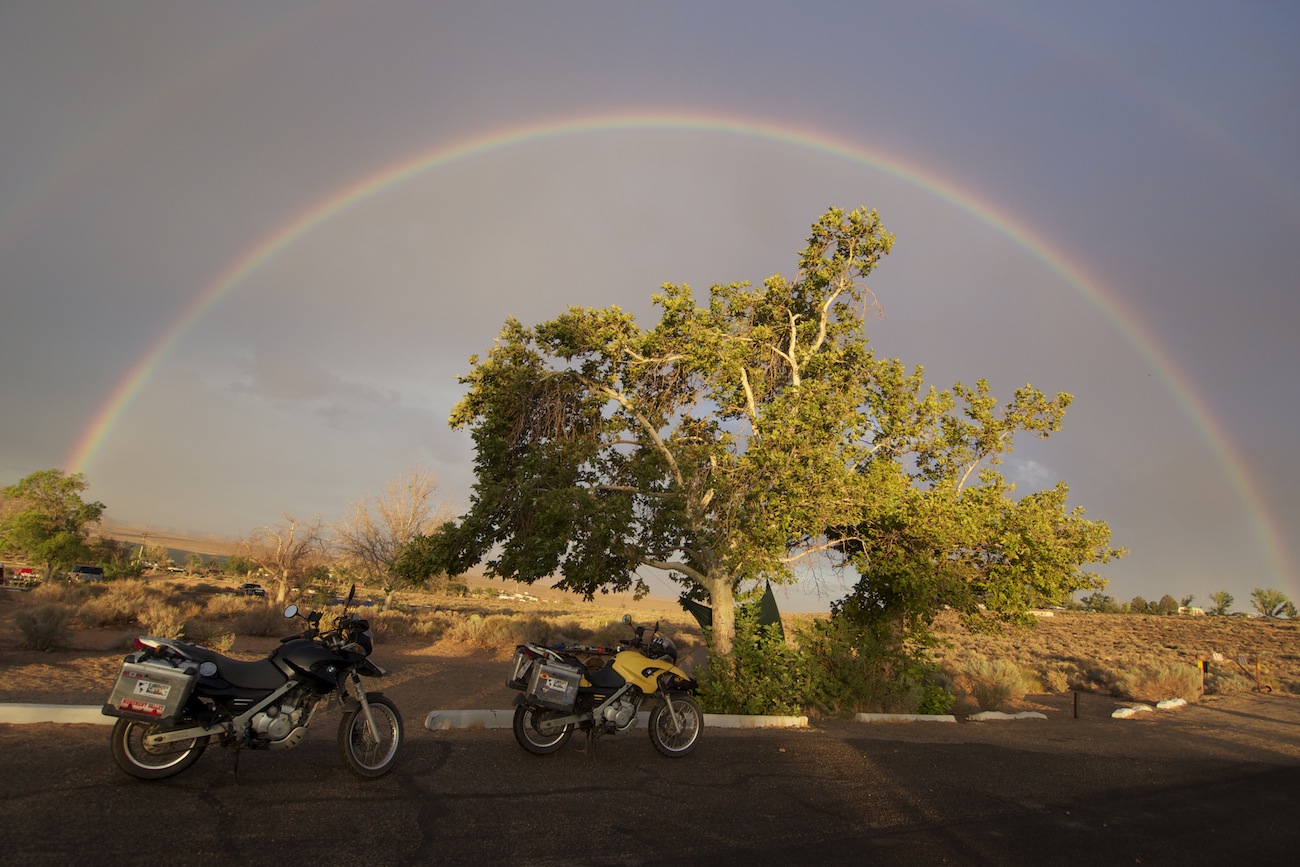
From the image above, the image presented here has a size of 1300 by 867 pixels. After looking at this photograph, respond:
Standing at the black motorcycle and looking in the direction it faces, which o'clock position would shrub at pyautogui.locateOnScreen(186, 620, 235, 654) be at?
The shrub is roughly at 9 o'clock from the black motorcycle.

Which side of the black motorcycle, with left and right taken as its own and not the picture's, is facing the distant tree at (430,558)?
left

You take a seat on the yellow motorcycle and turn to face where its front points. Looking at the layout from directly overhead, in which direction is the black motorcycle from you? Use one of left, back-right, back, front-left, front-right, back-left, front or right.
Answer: back-right

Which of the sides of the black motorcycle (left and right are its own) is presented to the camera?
right

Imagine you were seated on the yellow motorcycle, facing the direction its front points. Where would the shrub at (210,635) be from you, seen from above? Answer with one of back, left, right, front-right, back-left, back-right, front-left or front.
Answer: back-left

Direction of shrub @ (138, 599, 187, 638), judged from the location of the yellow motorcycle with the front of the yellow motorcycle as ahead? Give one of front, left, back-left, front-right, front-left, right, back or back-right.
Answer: back-left

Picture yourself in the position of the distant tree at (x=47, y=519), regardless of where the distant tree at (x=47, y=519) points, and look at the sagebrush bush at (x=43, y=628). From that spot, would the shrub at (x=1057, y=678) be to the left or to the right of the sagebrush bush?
left

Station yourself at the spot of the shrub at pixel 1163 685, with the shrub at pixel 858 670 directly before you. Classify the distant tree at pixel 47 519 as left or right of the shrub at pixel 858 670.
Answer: right

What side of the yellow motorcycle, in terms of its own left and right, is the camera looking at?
right

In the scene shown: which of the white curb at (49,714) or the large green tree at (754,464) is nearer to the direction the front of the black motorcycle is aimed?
the large green tree

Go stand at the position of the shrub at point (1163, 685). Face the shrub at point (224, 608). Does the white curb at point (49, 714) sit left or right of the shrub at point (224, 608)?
left
